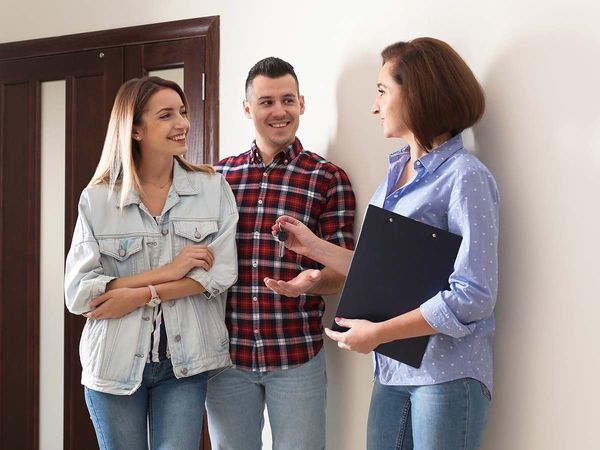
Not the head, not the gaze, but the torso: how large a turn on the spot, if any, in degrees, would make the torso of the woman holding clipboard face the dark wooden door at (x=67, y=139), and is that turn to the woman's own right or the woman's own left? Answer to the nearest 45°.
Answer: approximately 90° to the woman's own right

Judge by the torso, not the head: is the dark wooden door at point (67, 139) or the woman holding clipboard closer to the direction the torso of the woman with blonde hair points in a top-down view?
the woman holding clipboard

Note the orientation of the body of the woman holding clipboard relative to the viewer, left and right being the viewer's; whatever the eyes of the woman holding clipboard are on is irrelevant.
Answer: facing the viewer and to the left of the viewer

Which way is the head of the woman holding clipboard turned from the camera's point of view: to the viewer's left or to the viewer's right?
to the viewer's left

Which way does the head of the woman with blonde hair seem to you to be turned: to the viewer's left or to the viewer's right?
to the viewer's right

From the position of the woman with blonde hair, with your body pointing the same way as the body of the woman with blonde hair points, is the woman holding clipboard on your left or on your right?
on your left

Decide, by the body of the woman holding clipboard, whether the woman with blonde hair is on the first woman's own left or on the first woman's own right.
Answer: on the first woman's own right

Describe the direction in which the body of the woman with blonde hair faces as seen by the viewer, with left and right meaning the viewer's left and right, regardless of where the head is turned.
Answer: facing the viewer

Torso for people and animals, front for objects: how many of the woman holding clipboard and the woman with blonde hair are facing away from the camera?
0
